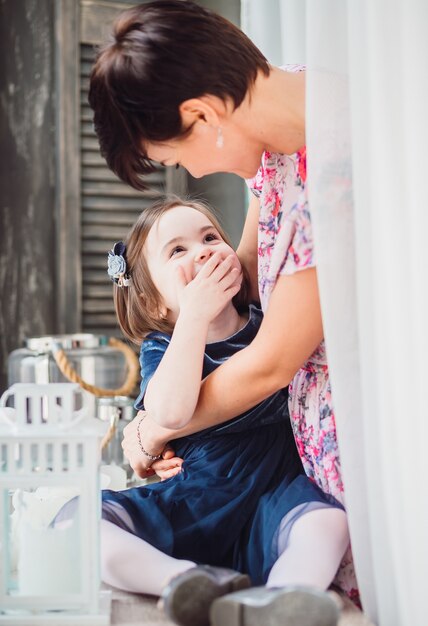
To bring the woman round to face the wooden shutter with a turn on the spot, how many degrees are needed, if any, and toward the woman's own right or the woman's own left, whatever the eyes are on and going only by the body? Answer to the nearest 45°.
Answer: approximately 90° to the woman's own right

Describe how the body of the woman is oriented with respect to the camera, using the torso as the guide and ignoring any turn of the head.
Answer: to the viewer's left

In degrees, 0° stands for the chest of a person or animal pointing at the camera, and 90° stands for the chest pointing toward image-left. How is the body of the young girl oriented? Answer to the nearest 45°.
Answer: approximately 0°

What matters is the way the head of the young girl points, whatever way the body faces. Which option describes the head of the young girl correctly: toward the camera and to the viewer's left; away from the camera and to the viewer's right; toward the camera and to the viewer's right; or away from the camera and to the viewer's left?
toward the camera and to the viewer's right

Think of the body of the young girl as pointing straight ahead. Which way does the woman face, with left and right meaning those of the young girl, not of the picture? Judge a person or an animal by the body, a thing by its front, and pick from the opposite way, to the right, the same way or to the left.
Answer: to the right

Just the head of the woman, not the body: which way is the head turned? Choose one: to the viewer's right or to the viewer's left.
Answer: to the viewer's left
